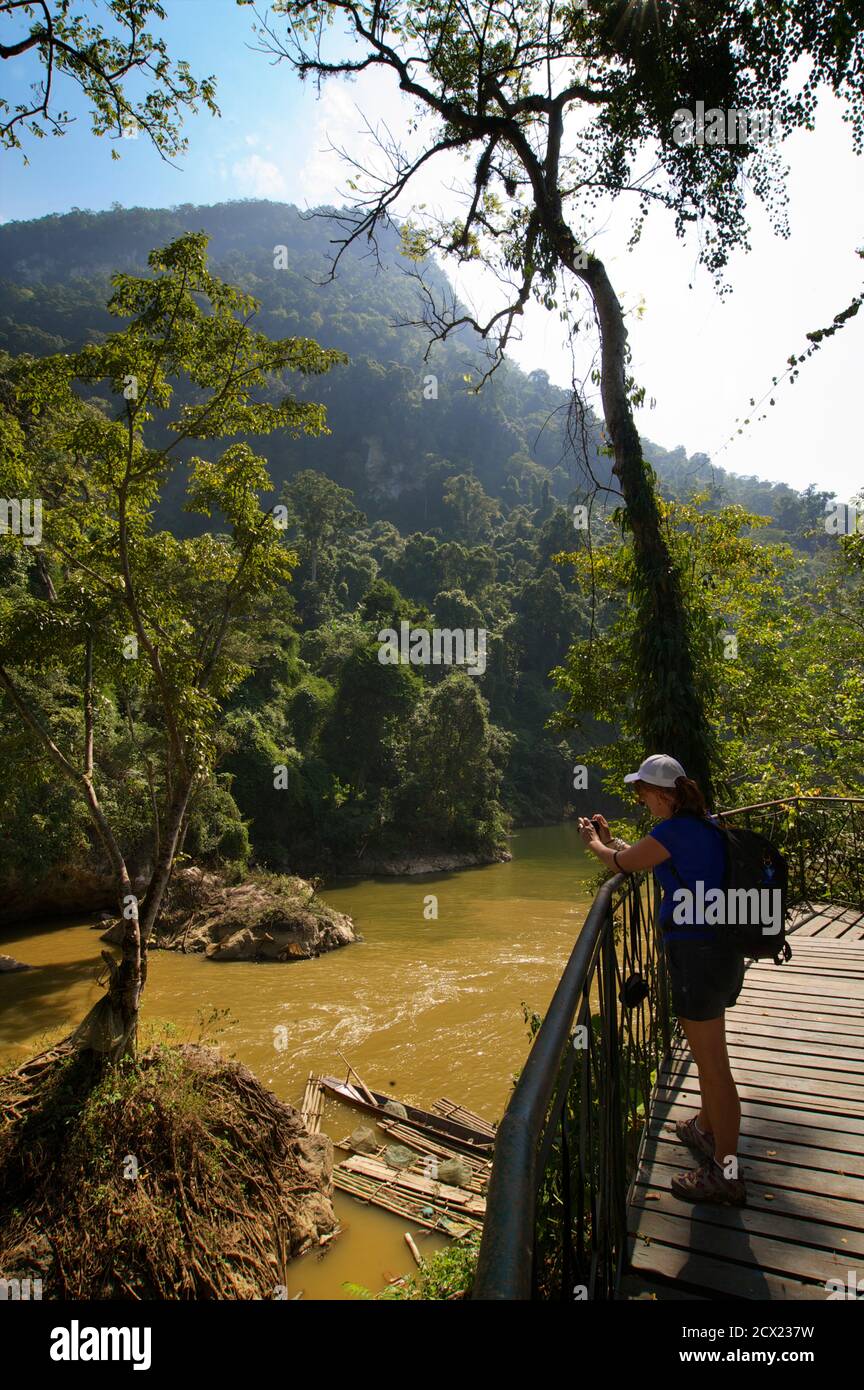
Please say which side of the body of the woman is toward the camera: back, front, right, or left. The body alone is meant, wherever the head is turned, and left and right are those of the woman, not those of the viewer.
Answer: left

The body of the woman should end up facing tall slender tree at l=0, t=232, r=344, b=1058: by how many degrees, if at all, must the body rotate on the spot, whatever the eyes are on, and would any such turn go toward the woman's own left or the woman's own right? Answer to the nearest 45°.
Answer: approximately 45° to the woman's own right
